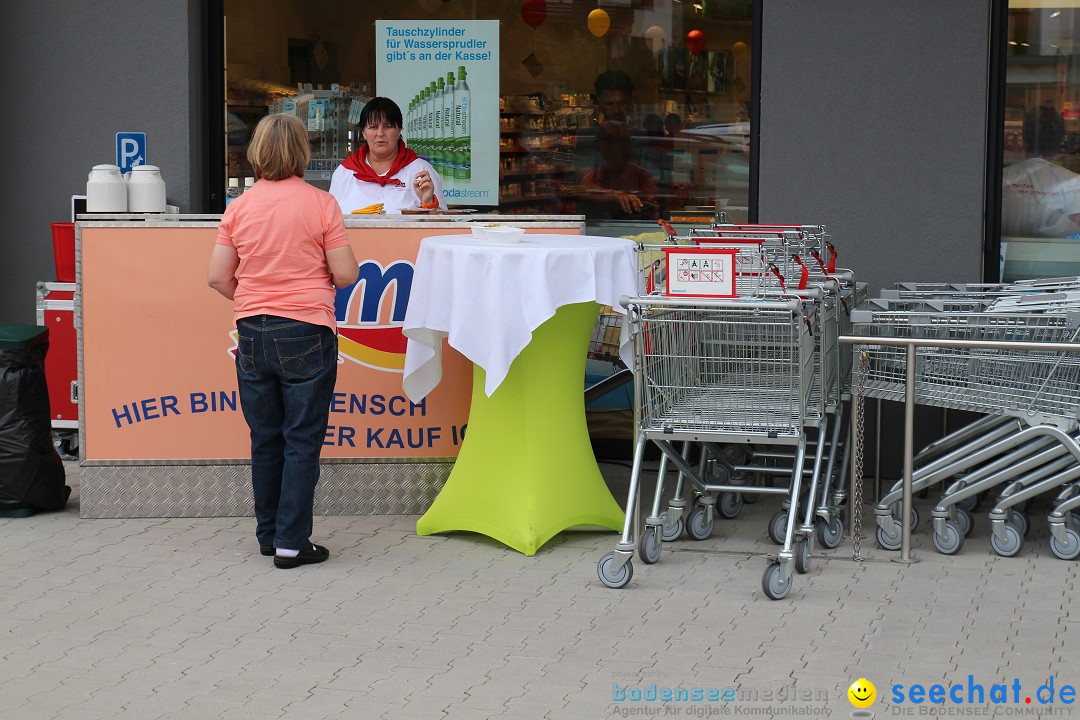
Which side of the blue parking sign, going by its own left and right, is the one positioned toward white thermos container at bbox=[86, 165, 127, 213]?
front

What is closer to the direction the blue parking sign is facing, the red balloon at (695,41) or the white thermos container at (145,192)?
the white thermos container

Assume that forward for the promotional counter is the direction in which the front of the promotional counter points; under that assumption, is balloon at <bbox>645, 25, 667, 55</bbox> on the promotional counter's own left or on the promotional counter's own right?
on the promotional counter's own left

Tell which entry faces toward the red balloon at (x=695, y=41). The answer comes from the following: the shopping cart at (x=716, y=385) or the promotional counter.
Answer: the shopping cart

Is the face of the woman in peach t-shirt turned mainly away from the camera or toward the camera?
away from the camera

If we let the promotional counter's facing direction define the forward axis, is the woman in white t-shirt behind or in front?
behind

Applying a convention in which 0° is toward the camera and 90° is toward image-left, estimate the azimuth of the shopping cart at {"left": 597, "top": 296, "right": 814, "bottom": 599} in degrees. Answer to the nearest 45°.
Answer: approximately 180°

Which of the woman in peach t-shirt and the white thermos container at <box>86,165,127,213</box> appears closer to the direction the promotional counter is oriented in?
the woman in peach t-shirt

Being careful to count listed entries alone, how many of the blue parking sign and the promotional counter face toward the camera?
2

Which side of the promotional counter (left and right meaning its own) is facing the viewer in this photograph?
front

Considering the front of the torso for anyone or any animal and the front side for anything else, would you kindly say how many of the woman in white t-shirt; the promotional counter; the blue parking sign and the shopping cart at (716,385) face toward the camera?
3

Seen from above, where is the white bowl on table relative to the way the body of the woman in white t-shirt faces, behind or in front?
in front
